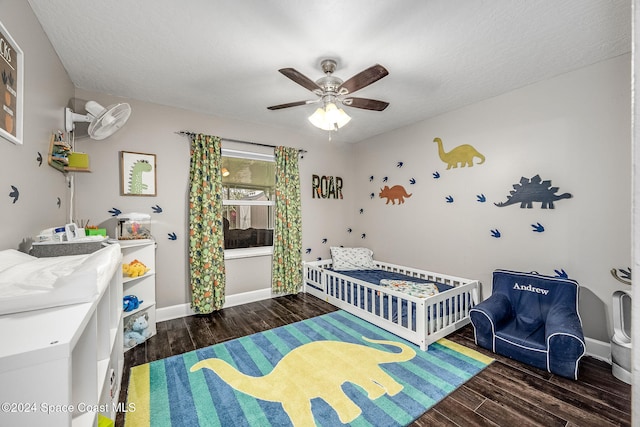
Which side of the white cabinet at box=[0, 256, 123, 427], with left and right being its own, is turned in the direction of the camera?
right

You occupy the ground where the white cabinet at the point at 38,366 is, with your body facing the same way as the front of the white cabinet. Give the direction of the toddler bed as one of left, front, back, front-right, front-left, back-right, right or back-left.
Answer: front

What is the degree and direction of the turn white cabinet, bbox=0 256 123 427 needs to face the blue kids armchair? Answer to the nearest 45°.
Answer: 0° — it already faces it

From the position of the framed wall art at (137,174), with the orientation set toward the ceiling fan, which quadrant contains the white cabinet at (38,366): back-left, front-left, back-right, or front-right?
front-right

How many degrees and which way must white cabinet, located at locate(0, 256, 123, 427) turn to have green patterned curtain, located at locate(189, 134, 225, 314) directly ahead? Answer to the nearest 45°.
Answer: approximately 45° to its left

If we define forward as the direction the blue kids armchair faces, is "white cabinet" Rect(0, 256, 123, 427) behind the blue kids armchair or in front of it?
in front

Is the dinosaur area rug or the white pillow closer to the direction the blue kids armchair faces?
the dinosaur area rug

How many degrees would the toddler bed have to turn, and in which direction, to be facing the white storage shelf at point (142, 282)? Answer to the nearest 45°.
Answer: approximately 135° to its right

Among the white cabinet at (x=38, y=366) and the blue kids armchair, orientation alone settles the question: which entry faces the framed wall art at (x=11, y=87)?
the blue kids armchair

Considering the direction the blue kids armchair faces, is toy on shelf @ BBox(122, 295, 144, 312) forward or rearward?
forward

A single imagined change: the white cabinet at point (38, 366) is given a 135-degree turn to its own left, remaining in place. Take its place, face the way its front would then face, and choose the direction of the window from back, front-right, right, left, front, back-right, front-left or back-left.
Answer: right

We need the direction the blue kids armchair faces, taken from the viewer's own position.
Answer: facing the viewer and to the left of the viewer

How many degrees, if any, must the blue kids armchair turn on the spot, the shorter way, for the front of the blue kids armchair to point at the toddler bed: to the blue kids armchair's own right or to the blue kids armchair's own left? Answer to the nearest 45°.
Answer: approximately 45° to the blue kids armchair's own right

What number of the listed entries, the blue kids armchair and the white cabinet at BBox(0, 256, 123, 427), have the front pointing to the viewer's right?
1

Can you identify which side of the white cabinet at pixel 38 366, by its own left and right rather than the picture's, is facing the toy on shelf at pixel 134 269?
left
